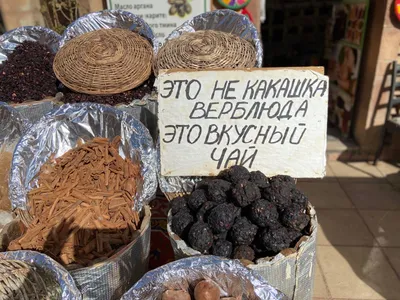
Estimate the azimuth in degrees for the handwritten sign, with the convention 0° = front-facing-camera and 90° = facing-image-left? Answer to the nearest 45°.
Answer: approximately 0°

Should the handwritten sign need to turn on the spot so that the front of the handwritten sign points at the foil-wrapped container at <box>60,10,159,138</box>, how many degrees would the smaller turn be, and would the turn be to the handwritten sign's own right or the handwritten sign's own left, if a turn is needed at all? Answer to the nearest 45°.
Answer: approximately 135° to the handwritten sign's own right

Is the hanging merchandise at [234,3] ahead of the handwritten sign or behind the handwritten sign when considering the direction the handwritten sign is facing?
behind

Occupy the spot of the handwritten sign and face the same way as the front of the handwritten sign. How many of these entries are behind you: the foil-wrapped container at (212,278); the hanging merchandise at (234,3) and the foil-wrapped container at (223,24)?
2
